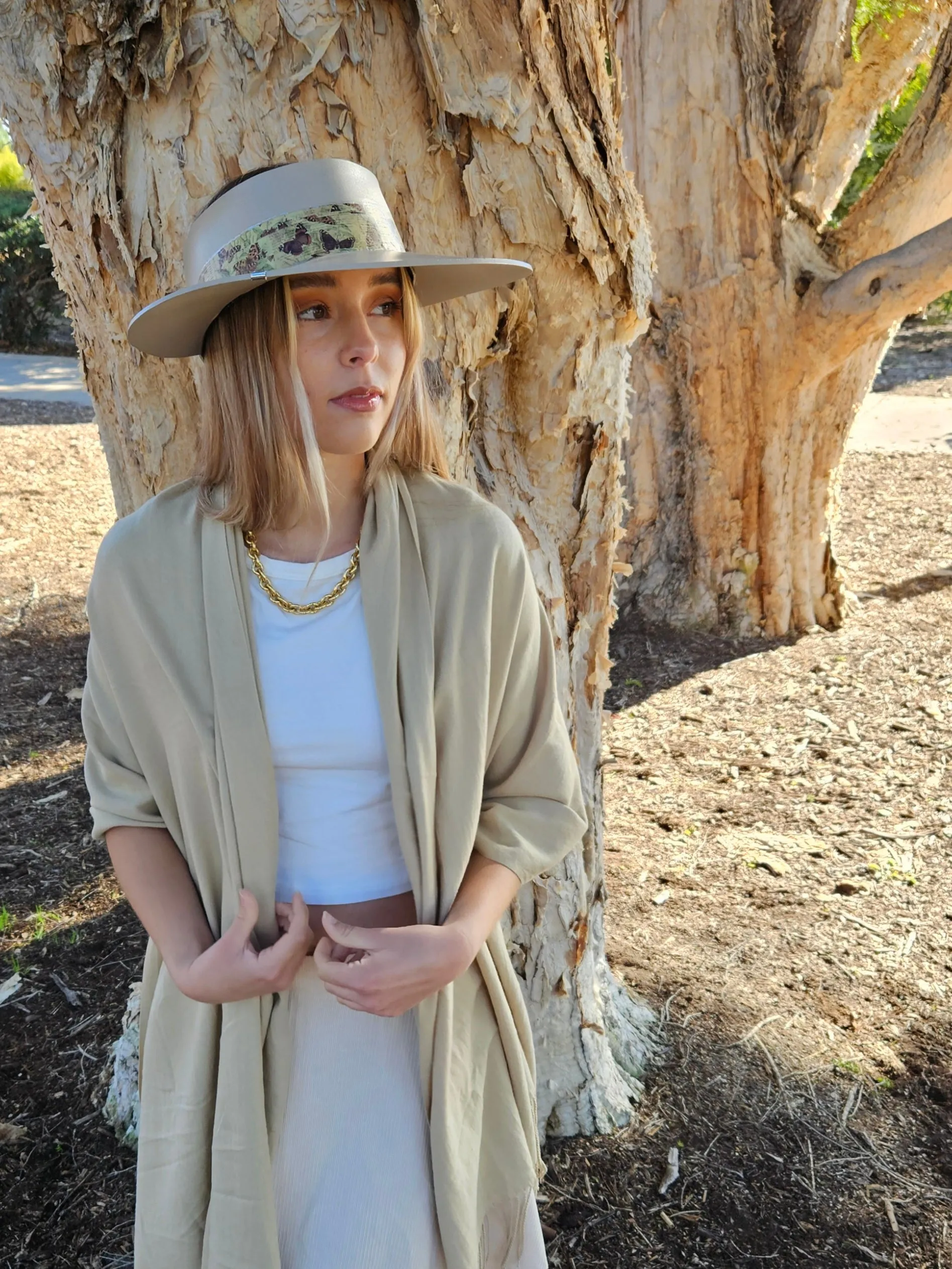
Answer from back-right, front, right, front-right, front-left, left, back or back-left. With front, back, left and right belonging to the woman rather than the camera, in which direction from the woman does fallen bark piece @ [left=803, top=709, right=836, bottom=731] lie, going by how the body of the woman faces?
back-left

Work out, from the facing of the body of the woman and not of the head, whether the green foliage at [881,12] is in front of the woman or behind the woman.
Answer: behind

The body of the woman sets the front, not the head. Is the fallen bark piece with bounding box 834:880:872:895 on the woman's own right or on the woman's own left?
on the woman's own left

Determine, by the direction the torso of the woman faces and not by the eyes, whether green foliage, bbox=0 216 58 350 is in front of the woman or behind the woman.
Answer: behind

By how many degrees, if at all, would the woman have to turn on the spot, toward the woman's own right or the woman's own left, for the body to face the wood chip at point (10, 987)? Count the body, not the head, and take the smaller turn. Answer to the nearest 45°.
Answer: approximately 135° to the woman's own right

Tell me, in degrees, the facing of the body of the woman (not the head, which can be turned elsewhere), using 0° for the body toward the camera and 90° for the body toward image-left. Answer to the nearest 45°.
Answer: approximately 0°

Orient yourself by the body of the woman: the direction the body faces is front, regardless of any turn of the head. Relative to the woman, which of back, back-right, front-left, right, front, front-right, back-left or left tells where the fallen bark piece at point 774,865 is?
back-left

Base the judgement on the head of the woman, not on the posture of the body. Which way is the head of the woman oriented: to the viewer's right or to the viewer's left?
to the viewer's right
